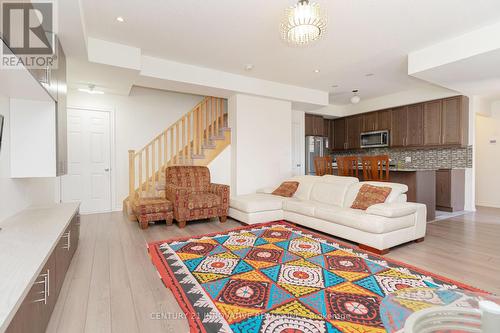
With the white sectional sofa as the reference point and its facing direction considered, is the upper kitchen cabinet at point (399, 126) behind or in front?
behind

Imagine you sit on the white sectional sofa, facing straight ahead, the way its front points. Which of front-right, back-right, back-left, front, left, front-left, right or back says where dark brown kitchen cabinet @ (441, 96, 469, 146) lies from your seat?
back

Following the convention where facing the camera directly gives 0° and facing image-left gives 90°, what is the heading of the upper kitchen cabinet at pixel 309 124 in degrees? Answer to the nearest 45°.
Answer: approximately 315°

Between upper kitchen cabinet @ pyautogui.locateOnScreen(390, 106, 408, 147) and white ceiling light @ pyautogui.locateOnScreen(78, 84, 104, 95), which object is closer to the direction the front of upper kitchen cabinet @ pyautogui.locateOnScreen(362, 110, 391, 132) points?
the white ceiling light

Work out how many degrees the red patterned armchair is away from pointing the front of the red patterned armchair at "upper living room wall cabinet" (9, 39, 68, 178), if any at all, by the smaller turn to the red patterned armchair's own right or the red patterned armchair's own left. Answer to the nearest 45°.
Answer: approximately 90° to the red patterned armchair's own right

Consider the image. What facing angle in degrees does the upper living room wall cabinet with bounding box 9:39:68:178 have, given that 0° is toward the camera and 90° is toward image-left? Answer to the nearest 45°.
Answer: approximately 270°

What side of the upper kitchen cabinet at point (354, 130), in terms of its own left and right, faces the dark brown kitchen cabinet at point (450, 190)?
left

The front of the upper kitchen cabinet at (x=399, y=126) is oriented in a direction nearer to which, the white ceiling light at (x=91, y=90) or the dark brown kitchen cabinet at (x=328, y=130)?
the white ceiling light

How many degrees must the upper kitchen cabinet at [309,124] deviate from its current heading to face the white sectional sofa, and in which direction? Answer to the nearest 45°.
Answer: approximately 45° to its right

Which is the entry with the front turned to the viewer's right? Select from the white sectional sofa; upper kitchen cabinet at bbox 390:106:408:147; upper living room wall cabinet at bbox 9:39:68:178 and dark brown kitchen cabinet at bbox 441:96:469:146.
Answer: upper living room wall cabinet at bbox 9:39:68:178
